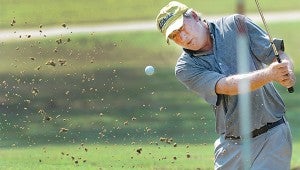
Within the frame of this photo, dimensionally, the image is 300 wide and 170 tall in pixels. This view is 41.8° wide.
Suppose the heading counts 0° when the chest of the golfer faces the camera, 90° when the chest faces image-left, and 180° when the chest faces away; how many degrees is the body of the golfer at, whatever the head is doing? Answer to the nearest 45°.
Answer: approximately 0°
